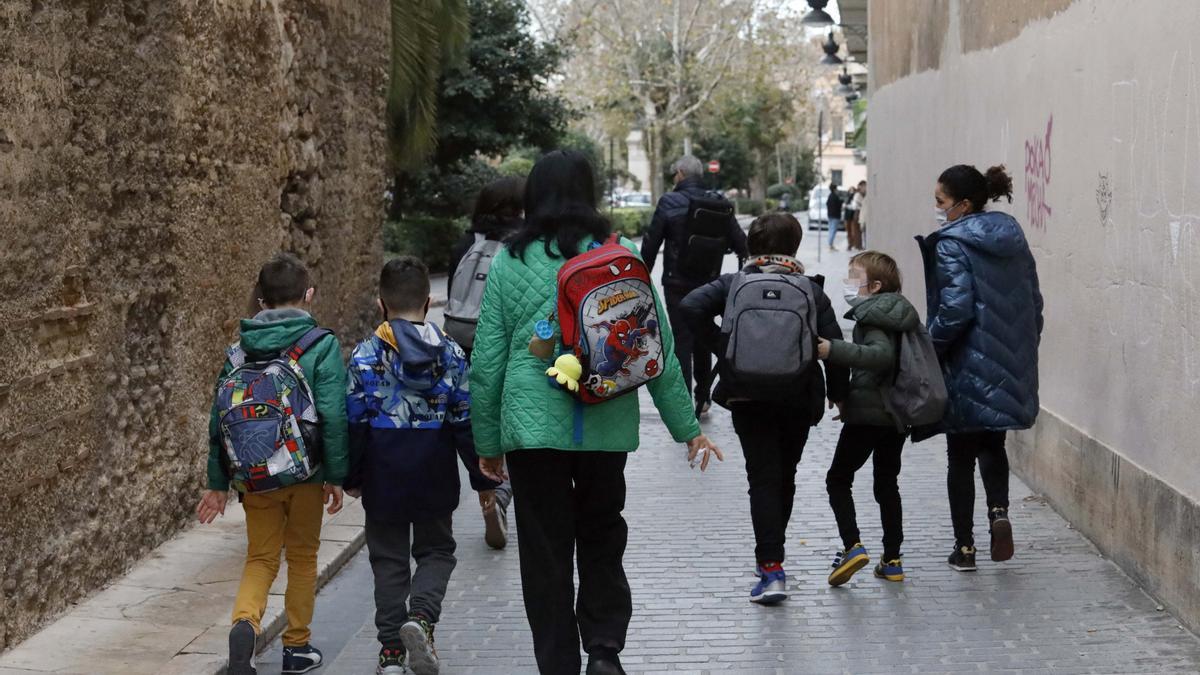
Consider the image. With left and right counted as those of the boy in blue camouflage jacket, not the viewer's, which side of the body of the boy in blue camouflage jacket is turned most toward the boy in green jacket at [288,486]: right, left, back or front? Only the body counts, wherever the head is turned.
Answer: left

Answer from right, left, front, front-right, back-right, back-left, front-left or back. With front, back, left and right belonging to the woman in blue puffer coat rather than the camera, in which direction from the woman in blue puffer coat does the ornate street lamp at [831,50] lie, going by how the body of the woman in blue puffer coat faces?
front-right

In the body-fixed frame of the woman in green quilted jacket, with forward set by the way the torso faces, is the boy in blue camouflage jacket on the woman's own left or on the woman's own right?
on the woman's own left

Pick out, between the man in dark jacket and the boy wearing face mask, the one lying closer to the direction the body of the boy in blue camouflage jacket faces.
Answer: the man in dark jacket

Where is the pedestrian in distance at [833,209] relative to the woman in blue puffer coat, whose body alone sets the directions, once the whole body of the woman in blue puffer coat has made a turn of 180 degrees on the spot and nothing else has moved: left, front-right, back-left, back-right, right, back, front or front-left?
back-left

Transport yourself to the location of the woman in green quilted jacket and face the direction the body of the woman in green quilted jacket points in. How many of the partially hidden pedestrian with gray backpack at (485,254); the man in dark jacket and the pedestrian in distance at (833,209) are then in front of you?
3

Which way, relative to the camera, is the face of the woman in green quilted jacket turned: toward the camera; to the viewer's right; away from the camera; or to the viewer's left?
away from the camera

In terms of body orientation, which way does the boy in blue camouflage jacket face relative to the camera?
away from the camera

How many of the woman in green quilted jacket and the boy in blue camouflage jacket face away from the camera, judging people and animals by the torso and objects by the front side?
2

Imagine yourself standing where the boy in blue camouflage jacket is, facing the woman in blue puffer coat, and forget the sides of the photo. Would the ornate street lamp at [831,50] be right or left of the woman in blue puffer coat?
left

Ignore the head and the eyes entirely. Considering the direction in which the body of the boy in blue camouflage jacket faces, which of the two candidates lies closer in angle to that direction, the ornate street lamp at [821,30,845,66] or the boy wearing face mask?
the ornate street lamp

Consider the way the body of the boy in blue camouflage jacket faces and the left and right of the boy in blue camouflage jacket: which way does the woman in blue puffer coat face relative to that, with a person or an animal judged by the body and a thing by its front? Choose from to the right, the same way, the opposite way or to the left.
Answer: the same way

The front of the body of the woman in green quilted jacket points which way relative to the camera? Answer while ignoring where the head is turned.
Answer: away from the camera

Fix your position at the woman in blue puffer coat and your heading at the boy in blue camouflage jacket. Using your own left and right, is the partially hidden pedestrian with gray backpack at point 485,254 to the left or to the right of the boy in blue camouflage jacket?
right

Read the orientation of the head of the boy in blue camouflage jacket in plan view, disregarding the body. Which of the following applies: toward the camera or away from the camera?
away from the camera

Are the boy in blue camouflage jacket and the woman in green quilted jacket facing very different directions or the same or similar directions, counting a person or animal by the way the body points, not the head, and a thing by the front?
same or similar directions

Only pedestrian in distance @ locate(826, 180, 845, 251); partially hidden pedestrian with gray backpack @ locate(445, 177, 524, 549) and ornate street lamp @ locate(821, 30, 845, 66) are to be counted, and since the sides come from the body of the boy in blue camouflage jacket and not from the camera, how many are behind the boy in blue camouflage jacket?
0

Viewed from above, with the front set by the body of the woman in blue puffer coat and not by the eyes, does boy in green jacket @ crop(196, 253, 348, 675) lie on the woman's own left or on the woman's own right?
on the woman's own left

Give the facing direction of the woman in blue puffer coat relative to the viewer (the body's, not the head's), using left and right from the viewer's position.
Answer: facing away from the viewer and to the left of the viewer

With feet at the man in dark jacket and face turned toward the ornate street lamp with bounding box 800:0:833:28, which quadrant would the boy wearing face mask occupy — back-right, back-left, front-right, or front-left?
back-right
